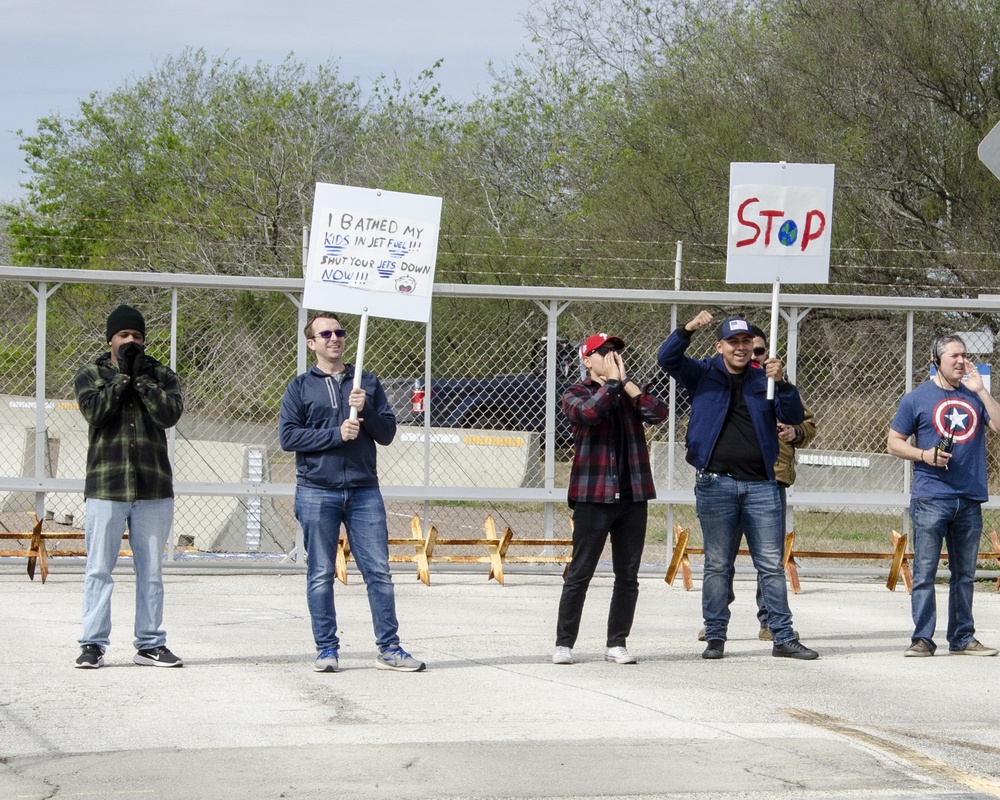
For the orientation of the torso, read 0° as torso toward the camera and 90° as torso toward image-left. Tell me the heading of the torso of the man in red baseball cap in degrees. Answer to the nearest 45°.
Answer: approximately 315°

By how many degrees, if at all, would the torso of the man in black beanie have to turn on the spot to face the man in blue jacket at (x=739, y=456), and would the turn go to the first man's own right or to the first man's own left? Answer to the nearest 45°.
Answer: approximately 90° to the first man's own left

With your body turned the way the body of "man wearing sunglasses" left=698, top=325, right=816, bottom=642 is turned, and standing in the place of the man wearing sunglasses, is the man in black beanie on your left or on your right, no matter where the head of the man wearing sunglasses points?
on your right

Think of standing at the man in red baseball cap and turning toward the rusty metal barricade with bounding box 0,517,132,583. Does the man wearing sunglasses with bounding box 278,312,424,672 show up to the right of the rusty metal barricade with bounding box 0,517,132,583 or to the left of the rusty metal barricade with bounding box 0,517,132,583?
left

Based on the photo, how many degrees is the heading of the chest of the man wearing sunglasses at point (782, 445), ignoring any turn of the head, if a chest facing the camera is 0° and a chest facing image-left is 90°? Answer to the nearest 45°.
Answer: approximately 0°

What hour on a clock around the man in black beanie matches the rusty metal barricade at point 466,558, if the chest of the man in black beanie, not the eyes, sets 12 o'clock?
The rusty metal barricade is roughly at 7 o'clock from the man in black beanie.

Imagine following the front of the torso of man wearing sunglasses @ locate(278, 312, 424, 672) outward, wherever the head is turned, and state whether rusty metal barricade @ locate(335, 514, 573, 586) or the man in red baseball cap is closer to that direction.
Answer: the man in red baseball cap

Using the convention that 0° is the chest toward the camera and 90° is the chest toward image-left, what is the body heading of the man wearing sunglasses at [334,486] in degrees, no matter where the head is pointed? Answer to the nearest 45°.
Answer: approximately 315°

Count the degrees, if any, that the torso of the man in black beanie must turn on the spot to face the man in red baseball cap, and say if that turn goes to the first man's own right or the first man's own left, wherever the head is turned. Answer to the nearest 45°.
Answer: approximately 90° to the first man's own left

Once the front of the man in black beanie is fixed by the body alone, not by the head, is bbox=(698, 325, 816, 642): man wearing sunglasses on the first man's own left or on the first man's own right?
on the first man's own left

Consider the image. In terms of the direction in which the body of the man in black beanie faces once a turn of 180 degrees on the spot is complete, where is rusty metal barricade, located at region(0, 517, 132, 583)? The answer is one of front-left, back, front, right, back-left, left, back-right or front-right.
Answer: front
